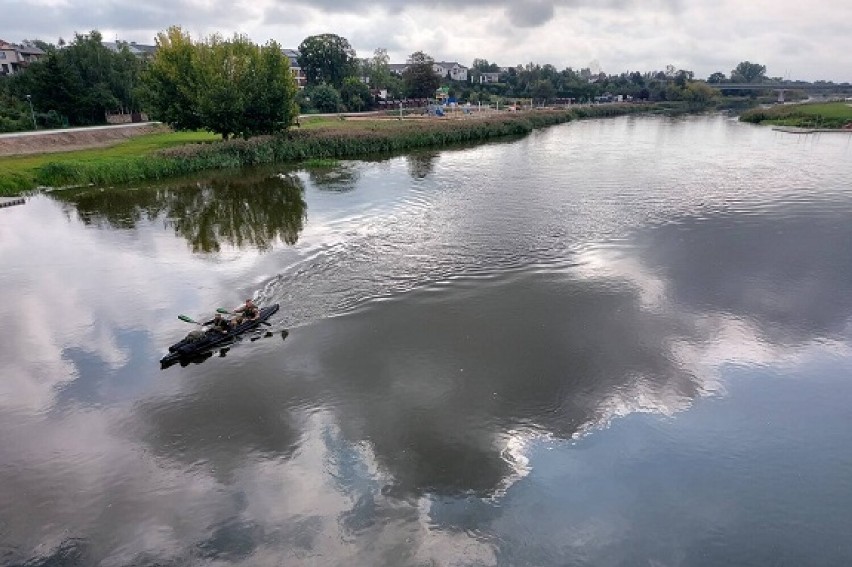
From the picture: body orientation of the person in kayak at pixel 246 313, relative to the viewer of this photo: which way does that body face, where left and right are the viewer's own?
facing the viewer and to the left of the viewer

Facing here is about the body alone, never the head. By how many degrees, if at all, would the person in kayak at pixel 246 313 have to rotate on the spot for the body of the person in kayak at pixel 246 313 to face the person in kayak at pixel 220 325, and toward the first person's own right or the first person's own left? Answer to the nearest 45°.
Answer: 0° — they already face them
